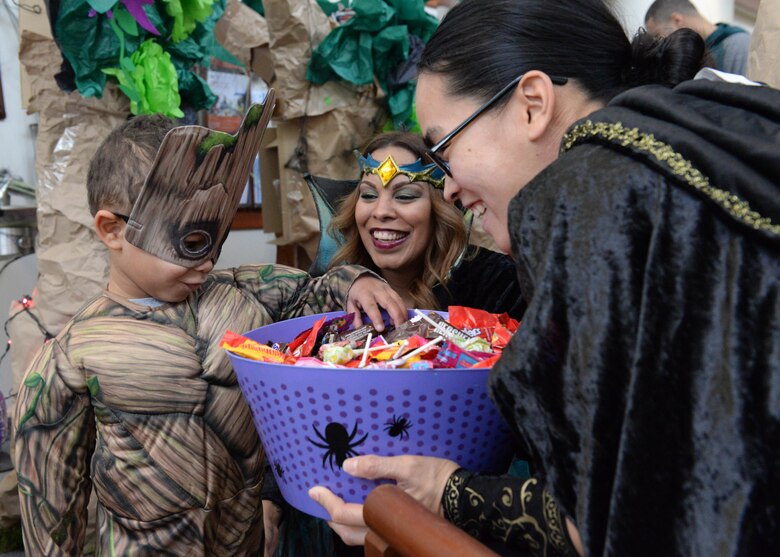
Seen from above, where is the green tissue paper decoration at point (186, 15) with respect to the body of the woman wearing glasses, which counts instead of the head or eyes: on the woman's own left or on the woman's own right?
on the woman's own right

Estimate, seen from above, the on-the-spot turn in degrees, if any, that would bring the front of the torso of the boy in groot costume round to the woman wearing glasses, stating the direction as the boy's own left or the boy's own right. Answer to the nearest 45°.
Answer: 0° — they already face them

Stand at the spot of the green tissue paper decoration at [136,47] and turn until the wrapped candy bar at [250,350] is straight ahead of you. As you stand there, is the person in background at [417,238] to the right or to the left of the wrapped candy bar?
left

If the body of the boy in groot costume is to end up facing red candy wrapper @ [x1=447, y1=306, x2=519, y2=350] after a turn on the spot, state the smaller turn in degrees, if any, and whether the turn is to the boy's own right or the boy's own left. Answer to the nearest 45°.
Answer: approximately 45° to the boy's own left

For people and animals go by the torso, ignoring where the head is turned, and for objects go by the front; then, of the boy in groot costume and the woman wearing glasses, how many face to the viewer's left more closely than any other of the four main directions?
1

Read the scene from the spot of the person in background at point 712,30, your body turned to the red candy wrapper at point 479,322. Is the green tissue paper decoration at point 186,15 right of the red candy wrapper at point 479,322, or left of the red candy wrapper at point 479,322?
right

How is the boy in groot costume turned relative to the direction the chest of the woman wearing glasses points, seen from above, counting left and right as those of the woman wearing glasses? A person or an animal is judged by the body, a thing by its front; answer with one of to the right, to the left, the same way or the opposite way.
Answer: the opposite way

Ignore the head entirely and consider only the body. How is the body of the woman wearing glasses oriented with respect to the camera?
to the viewer's left

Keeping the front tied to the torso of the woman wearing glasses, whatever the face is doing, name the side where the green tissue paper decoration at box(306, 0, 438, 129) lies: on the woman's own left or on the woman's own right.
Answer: on the woman's own right

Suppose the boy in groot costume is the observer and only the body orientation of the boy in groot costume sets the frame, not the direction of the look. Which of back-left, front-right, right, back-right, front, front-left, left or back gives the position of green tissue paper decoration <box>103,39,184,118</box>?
back-left
